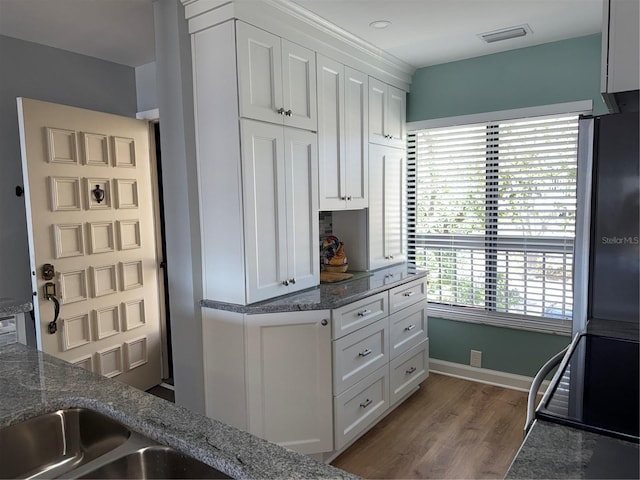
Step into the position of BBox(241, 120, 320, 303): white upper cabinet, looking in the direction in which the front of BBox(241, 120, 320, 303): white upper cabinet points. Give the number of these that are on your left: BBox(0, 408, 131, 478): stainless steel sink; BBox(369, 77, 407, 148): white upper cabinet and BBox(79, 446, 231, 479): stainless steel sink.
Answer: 1

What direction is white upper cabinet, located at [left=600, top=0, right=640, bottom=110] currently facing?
to the viewer's left

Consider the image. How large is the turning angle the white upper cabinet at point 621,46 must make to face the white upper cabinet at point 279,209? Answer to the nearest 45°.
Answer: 0° — it already faces it

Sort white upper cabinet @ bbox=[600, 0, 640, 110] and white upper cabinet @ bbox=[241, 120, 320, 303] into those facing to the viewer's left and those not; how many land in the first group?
1

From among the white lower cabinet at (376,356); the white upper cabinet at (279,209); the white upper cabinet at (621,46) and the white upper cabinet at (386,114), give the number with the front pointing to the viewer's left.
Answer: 1

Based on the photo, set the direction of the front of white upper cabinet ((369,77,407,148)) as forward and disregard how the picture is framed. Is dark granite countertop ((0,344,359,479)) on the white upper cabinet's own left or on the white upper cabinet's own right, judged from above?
on the white upper cabinet's own right

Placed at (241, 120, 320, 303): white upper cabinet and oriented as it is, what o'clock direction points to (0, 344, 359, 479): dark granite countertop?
The dark granite countertop is roughly at 2 o'clock from the white upper cabinet.

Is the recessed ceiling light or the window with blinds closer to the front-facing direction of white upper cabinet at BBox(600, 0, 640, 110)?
the recessed ceiling light

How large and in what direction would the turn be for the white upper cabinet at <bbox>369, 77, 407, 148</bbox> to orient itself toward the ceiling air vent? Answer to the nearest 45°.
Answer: approximately 45° to its left

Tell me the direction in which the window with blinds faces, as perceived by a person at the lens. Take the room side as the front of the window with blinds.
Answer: facing the viewer and to the left of the viewer

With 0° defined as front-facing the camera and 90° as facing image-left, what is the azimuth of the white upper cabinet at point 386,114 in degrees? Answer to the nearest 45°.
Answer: approximately 315°

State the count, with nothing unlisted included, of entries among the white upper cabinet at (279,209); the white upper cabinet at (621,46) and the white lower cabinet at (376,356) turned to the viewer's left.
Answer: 1

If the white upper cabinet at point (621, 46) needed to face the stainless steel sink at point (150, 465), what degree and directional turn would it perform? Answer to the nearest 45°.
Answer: approximately 45° to its left
